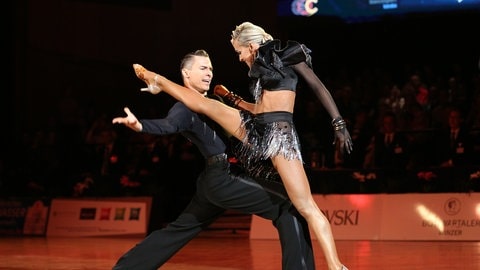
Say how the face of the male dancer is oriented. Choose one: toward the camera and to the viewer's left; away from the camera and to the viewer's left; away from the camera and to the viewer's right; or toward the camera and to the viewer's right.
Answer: toward the camera and to the viewer's right

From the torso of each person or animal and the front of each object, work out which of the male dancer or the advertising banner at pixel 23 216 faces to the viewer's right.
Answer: the male dancer

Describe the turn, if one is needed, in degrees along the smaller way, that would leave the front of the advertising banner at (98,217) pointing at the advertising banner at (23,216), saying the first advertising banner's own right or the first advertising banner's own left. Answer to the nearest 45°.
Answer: approximately 135° to the first advertising banner's own right

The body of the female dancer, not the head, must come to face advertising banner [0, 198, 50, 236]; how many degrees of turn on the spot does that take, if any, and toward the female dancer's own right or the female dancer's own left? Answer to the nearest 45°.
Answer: approximately 45° to the female dancer's own right

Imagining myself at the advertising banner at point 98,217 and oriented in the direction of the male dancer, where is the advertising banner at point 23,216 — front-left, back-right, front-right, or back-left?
back-right

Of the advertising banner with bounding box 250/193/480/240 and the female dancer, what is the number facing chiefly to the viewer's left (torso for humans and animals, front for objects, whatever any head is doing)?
1

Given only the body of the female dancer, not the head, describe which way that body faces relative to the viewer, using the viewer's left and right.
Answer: facing to the left of the viewer

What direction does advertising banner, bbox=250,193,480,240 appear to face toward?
toward the camera

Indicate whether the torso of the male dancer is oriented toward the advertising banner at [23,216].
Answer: no

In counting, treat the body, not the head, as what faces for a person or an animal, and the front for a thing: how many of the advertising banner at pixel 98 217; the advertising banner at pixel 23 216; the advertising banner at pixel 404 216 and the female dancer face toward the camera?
3

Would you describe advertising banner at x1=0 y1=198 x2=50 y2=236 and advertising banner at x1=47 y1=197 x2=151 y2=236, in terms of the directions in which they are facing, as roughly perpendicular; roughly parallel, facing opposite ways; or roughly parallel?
roughly parallel

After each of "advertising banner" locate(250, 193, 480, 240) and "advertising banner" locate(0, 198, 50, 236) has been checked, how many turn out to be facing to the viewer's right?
0

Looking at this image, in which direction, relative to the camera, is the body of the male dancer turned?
to the viewer's right

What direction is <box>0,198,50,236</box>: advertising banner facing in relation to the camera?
toward the camera

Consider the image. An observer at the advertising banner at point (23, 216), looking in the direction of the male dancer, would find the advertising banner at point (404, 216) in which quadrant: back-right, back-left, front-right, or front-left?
front-left
